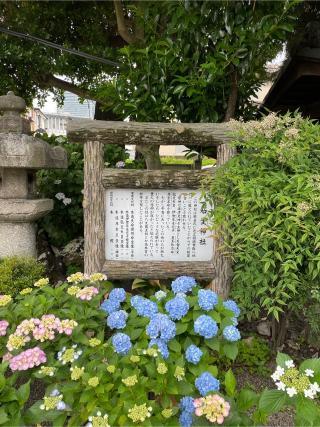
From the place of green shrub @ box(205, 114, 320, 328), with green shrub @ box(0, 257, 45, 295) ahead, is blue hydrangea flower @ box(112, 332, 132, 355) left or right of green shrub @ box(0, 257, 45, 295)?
left

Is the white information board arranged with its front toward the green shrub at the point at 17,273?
no

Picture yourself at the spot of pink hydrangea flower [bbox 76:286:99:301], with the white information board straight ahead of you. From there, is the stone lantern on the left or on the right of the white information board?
left

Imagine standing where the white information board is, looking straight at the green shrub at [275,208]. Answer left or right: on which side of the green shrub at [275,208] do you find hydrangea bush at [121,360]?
right

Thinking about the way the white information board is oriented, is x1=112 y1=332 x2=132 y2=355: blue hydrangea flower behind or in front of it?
in front

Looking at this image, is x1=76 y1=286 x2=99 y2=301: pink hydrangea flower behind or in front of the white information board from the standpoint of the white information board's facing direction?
in front

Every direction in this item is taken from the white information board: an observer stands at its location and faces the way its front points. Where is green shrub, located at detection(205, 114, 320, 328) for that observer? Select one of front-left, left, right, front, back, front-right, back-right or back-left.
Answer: front-left

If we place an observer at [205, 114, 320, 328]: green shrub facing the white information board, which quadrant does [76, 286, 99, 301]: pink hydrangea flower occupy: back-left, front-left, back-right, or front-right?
front-left

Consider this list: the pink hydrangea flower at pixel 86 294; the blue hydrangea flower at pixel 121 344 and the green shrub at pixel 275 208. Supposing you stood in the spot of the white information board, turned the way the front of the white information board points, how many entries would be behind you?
0

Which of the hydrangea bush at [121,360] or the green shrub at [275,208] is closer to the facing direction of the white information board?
the hydrangea bush

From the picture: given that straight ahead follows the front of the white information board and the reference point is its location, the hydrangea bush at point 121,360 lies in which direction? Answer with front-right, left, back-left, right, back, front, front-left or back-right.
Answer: front

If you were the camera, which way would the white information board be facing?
facing the viewer

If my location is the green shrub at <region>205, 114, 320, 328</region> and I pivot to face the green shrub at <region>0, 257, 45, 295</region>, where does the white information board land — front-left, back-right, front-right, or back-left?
front-right

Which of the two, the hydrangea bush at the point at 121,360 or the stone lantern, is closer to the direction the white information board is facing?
the hydrangea bush

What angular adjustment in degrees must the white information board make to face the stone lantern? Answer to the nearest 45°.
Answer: approximately 90° to its right
